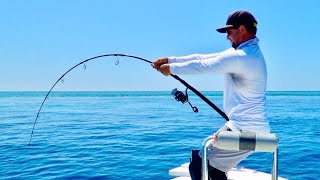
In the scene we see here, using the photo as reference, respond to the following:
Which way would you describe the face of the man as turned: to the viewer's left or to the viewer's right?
to the viewer's left

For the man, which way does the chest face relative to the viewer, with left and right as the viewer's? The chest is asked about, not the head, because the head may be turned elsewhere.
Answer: facing to the left of the viewer
